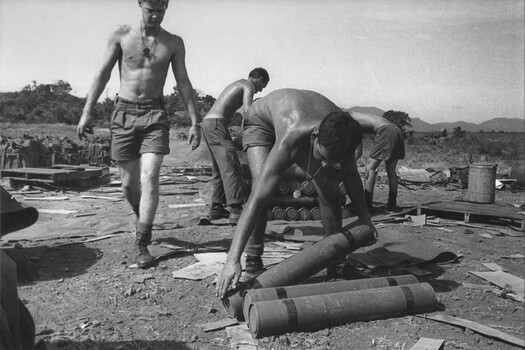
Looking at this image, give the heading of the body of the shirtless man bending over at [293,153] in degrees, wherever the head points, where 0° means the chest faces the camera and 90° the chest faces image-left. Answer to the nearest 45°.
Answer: approximately 315°

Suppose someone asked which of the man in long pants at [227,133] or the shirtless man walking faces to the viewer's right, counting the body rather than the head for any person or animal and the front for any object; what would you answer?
the man in long pants

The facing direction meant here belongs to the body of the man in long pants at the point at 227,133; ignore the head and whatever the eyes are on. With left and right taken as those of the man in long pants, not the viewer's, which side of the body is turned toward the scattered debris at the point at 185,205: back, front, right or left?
left

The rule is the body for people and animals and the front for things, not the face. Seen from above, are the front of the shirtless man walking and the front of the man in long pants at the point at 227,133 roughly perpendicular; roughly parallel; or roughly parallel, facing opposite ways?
roughly perpendicular

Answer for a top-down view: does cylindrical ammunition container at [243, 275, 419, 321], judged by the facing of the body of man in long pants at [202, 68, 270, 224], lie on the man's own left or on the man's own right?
on the man's own right

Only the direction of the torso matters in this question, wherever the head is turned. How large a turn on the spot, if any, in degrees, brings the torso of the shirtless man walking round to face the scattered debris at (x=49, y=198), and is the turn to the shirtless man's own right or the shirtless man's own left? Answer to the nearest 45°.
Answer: approximately 180°

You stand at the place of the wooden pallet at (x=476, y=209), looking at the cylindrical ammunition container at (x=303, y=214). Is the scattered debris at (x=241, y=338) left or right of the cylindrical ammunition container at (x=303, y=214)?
left

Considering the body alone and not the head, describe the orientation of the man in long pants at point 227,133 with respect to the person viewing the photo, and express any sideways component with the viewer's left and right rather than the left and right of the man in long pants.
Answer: facing to the right of the viewer
